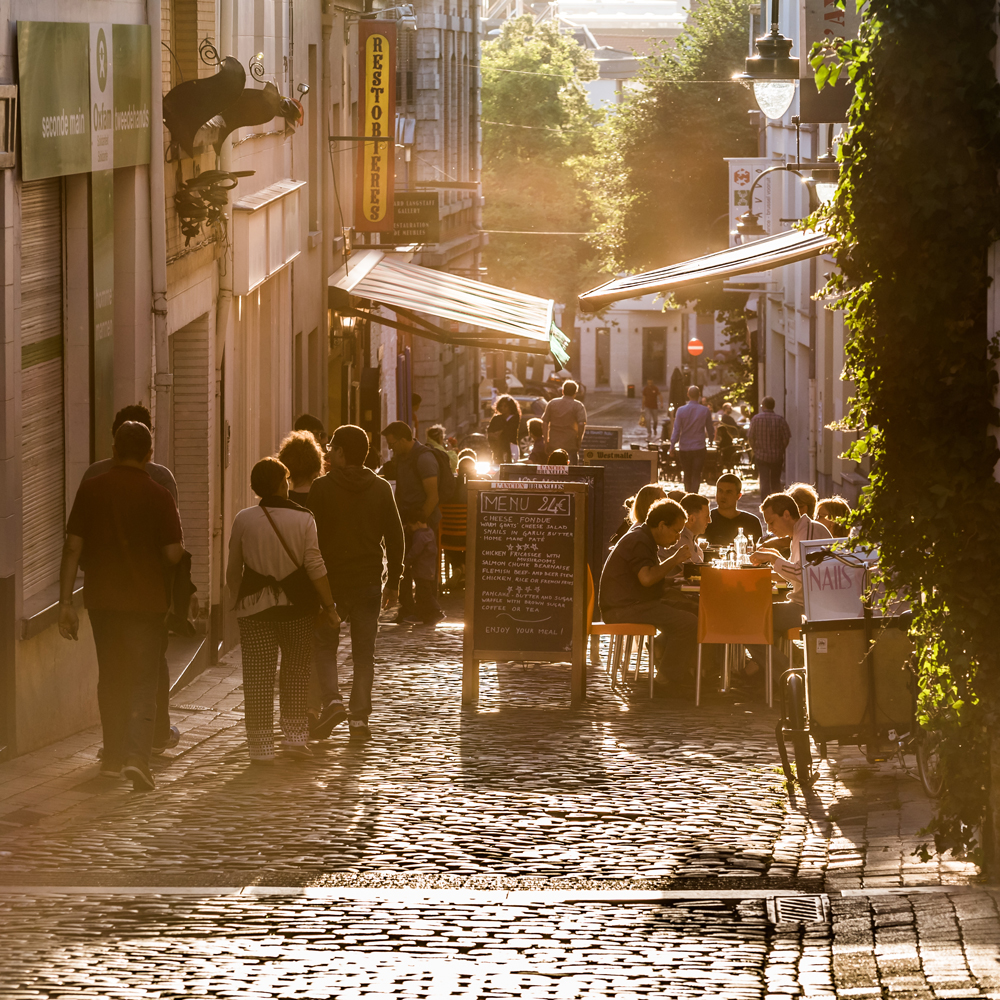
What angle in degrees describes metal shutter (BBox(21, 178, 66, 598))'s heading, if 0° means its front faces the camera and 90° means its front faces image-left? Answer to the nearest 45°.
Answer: approximately 270°

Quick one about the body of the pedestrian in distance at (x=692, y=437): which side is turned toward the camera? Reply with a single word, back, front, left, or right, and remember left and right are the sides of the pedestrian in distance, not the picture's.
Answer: back

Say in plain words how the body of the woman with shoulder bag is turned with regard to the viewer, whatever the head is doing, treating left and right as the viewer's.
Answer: facing away from the viewer

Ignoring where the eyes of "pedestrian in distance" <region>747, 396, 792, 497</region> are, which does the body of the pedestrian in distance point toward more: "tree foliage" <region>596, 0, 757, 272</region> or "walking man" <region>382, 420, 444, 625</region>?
the tree foliage

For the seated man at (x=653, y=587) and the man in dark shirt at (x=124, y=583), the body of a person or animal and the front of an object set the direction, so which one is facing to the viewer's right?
the seated man

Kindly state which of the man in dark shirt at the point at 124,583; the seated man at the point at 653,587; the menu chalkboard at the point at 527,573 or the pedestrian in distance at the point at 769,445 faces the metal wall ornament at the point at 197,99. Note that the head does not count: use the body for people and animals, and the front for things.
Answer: the man in dark shirt

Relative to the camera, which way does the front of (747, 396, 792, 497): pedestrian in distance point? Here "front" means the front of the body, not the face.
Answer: away from the camera

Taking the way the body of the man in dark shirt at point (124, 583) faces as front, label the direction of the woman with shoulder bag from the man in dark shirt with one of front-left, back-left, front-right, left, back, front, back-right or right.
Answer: front-right

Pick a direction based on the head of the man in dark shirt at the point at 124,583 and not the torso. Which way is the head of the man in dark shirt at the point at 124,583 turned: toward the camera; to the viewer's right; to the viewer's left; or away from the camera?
away from the camera

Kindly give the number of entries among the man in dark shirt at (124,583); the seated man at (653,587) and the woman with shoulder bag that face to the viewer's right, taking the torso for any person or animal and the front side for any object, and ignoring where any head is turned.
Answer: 1
